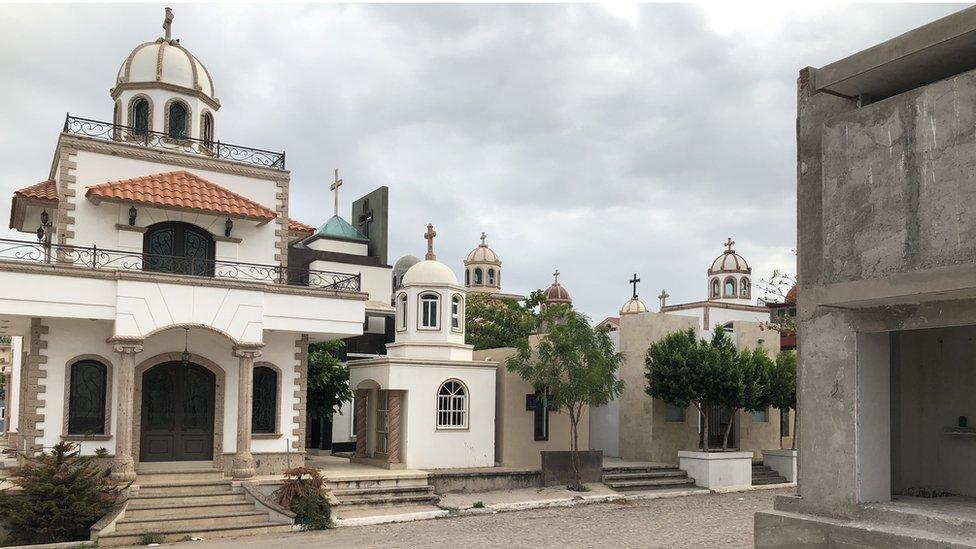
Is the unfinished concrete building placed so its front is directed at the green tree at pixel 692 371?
no

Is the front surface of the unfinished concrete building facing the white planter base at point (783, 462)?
no

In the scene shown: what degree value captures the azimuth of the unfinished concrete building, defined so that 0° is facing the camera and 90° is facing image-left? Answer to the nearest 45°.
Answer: approximately 45°

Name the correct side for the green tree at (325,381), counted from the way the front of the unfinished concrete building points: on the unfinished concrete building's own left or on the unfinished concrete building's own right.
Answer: on the unfinished concrete building's own right

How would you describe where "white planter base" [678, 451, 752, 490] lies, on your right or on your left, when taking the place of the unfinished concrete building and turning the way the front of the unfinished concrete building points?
on your right

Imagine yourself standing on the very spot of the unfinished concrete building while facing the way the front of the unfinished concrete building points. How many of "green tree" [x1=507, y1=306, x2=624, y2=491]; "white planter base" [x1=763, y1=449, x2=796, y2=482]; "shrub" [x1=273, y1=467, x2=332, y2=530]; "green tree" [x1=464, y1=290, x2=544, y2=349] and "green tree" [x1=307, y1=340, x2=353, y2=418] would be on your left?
0

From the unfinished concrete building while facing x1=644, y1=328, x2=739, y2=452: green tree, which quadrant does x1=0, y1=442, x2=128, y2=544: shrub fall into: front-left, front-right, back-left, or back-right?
front-left

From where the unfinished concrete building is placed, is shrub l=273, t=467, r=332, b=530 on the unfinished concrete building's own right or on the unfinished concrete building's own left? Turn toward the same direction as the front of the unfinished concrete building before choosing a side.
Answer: on the unfinished concrete building's own right

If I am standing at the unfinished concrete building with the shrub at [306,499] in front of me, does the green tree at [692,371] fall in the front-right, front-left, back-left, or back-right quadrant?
front-right

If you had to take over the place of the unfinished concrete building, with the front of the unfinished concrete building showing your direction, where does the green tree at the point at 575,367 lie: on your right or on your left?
on your right

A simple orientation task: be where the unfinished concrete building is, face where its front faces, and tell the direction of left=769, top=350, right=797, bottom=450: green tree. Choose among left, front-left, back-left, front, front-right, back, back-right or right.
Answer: back-right

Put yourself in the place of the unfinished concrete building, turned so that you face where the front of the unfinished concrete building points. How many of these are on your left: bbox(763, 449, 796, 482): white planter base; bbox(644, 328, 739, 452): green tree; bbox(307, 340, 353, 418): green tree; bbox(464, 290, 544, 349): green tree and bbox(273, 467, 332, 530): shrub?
0

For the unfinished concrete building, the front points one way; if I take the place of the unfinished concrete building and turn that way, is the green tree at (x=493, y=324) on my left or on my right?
on my right
